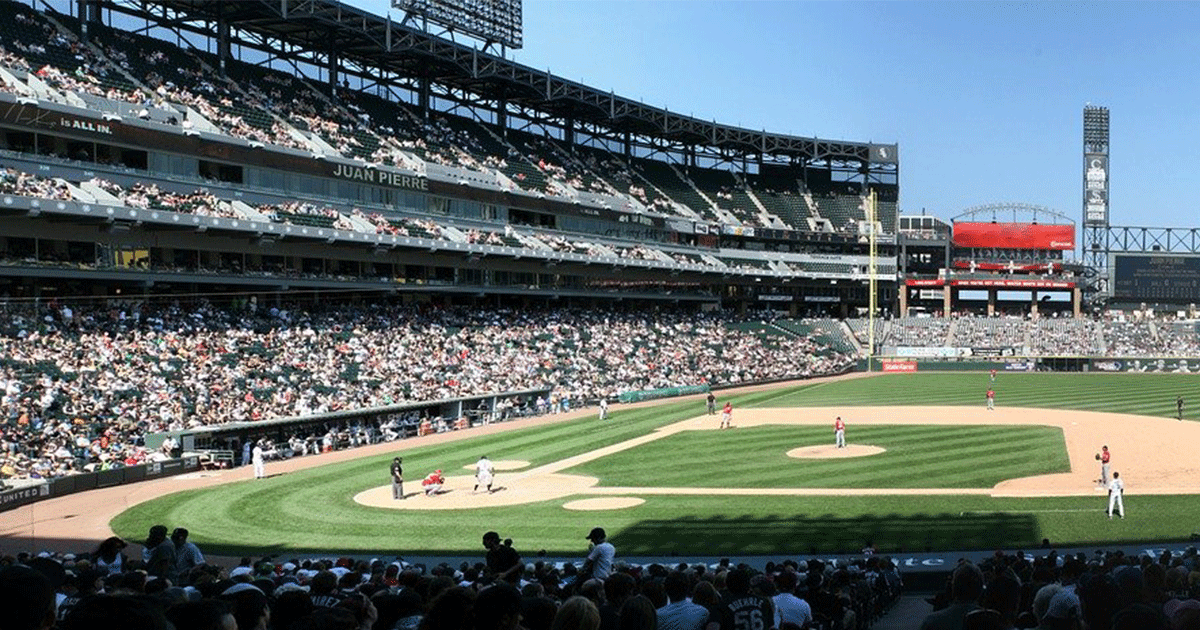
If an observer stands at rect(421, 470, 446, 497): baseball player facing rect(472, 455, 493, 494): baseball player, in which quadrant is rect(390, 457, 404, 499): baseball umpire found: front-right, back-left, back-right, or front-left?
back-right

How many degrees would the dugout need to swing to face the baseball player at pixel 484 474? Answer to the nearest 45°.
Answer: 0° — it already faces them

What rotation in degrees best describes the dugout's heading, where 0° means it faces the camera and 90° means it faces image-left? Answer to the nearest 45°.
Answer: approximately 315°
